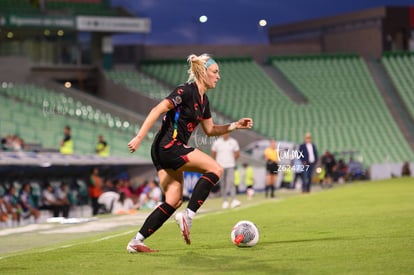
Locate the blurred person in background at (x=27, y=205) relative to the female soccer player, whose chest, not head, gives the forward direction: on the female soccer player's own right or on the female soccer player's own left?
on the female soccer player's own left

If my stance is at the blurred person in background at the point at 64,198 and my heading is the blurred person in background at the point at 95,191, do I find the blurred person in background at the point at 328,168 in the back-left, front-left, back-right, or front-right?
front-left

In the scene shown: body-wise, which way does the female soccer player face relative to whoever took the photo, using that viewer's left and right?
facing to the right of the viewer

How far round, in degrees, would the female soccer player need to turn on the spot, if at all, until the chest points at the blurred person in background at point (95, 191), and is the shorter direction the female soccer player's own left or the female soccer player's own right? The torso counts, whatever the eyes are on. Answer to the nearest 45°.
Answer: approximately 90° to the female soccer player's own left

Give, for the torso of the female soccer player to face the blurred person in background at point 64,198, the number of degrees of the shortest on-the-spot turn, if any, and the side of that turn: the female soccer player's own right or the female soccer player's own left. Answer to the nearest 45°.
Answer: approximately 90° to the female soccer player's own left

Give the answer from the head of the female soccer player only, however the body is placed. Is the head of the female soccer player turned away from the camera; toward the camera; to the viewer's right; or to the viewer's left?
to the viewer's right

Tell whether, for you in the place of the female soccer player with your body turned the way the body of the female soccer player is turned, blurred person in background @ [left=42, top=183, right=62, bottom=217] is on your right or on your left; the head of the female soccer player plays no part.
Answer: on your left

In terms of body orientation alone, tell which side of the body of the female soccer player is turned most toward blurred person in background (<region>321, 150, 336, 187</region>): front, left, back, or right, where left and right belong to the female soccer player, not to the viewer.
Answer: left
